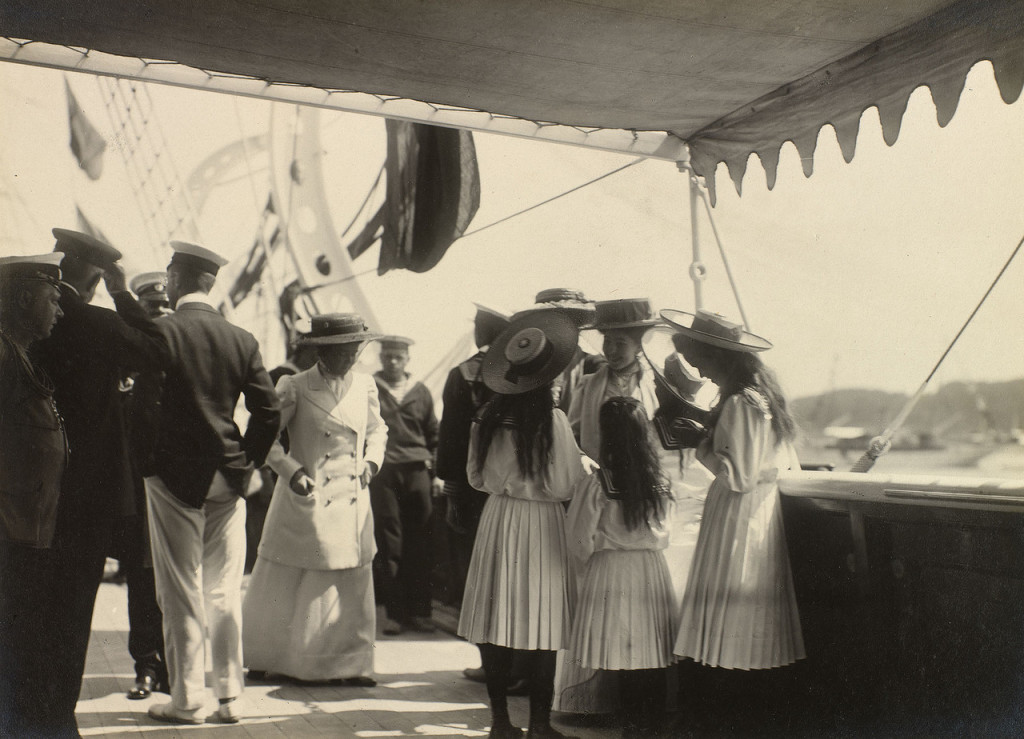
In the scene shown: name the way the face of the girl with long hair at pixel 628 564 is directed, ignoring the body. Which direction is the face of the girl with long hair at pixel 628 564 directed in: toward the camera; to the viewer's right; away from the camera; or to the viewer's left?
away from the camera

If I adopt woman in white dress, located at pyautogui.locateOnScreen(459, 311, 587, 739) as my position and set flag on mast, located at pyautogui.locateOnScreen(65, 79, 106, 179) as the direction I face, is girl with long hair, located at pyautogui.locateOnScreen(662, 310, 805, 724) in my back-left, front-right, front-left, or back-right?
back-right

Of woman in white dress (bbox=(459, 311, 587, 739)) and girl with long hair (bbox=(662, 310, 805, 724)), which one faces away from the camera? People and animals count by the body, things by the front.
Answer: the woman in white dress

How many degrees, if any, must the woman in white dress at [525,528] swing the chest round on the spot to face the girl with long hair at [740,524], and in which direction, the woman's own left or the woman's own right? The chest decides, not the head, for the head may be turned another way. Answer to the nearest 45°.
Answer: approximately 90° to the woman's own right

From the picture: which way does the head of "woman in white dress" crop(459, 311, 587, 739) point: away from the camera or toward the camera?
away from the camera

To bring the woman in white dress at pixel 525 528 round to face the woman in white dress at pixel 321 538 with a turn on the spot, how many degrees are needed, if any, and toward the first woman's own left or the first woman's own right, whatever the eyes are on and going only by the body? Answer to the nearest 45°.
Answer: approximately 45° to the first woman's own left

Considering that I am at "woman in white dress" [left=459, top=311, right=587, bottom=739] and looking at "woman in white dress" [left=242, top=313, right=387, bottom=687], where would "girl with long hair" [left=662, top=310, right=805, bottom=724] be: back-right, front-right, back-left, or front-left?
back-right

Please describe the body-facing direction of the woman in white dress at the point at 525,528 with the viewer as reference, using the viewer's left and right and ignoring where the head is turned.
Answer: facing away from the viewer

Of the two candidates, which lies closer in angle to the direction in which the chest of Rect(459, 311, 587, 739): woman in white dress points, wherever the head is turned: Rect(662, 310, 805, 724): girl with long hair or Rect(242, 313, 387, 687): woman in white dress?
the woman in white dress
